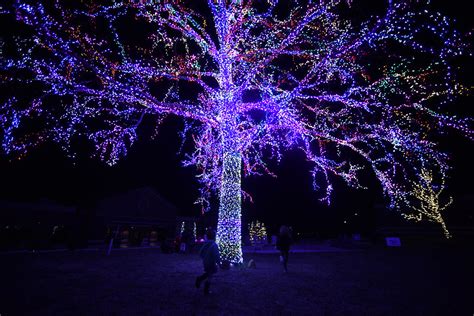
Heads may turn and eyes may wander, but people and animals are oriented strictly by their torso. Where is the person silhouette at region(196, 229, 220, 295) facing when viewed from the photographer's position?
facing away from the viewer and to the right of the viewer

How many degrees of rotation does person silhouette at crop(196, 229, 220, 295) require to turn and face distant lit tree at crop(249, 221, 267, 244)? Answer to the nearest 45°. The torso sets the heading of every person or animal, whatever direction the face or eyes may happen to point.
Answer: approximately 45° to its left

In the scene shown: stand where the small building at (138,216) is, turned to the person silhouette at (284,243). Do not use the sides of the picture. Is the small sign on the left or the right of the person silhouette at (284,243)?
left

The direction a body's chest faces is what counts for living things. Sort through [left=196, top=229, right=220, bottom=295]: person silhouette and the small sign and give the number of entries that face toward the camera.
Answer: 1

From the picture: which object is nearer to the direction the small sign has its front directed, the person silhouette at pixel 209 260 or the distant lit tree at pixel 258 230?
the person silhouette

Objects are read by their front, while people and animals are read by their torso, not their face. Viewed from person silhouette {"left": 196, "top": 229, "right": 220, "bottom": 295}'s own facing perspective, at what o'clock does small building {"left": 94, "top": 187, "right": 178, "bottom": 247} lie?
The small building is roughly at 10 o'clock from the person silhouette.

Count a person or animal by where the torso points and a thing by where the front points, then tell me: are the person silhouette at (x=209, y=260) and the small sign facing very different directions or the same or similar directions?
very different directions
